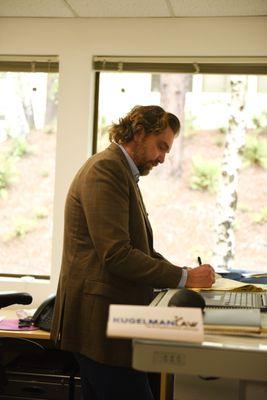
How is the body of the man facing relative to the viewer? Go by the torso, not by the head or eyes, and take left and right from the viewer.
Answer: facing to the right of the viewer

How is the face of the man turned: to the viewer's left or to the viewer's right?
to the viewer's right

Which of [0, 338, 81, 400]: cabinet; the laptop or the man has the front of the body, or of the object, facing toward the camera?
the cabinet

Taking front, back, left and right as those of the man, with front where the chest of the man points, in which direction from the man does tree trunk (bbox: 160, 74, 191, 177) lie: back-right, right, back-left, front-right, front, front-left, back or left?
left

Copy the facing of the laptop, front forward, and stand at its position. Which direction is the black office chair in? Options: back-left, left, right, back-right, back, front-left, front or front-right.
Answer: front-right

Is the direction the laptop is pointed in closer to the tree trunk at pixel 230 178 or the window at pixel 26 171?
the window
